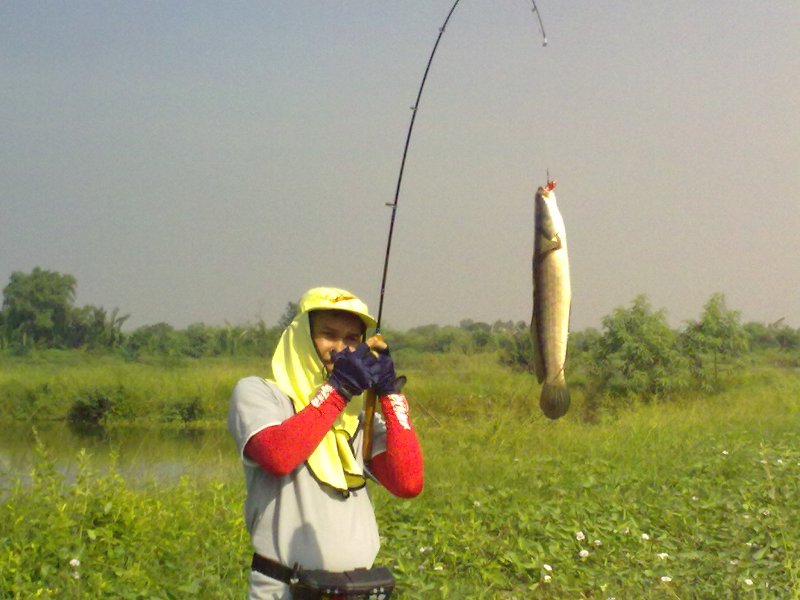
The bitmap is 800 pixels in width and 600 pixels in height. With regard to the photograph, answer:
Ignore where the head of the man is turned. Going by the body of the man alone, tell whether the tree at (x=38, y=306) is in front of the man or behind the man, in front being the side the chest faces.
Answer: behind

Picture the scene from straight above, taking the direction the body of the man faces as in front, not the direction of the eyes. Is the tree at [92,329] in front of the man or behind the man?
behind

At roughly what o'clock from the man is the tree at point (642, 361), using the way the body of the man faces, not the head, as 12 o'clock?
The tree is roughly at 8 o'clock from the man.

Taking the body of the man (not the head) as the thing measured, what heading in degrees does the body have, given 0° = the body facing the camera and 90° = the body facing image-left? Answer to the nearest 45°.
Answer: approximately 315°
